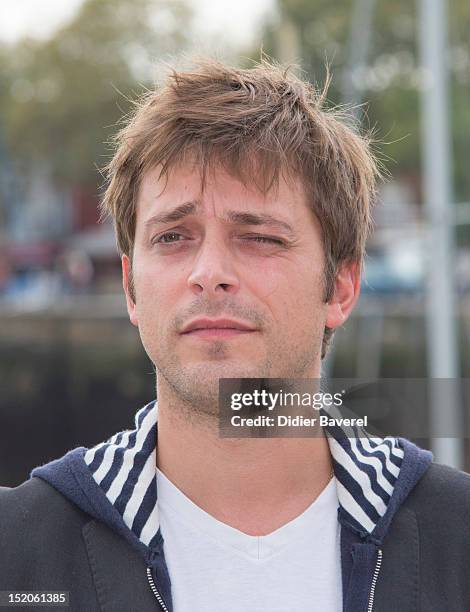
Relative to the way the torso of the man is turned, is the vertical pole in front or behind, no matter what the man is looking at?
behind

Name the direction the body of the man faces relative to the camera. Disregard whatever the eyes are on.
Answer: toward the camera
